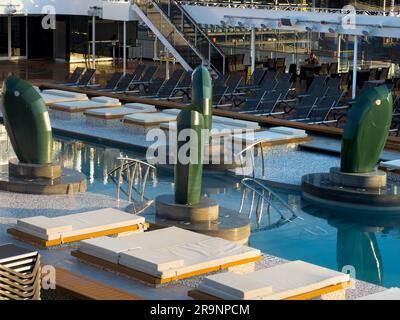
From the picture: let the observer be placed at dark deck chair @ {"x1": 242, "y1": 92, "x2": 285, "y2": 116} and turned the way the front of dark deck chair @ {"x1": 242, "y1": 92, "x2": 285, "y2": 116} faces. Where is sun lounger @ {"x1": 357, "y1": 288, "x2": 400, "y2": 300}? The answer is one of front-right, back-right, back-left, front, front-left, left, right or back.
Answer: front-left

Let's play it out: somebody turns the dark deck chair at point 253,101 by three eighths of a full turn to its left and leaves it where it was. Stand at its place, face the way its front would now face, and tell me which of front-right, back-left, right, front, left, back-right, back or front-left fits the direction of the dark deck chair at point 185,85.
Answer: back-left

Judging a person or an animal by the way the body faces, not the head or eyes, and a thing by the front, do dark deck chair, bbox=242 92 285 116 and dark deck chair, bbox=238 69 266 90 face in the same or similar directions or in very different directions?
same or similar directions

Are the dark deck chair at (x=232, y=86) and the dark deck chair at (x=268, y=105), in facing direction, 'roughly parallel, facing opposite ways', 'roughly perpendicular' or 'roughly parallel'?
roughly parallel

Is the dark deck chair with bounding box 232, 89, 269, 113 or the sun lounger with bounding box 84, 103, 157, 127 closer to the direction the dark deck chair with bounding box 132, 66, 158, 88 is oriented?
the sun lounger

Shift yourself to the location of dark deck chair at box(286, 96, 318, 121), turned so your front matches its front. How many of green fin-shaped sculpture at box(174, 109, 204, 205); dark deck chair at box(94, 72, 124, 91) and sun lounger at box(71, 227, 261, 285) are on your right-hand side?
1

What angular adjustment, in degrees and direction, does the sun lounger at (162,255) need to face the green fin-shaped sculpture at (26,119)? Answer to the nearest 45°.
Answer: approximately 90° to its left

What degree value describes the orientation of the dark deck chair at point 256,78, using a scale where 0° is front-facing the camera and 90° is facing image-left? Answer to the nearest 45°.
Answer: approximately 45°

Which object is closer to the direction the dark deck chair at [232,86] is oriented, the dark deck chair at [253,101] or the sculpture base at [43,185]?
the sculpture base

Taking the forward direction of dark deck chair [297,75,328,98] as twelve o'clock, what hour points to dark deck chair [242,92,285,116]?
dark deck chair [242,92,285,116] is roughly at 1 o'clock from dark deck chair [297,75,328,98].

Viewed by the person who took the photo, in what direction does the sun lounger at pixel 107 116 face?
facing the viewer and to the left of the viewer

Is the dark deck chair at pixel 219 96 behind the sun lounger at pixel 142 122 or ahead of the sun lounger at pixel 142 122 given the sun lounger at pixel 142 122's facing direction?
behind

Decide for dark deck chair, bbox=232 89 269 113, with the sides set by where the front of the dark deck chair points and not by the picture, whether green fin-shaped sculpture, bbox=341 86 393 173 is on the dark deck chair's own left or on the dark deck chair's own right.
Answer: on the dark deck chair's own left

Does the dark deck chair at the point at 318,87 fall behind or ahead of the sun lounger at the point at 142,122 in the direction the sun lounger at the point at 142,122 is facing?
behind

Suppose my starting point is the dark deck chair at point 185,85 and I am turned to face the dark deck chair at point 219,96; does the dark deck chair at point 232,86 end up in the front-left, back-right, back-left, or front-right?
front-left

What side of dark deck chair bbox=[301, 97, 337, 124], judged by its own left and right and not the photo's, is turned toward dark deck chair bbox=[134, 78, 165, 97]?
right

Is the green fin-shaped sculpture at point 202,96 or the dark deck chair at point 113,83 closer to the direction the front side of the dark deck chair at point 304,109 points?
the green fin-shaped sculpture

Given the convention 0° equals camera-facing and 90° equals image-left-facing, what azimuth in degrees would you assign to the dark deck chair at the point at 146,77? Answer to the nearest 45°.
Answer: approximately 45°

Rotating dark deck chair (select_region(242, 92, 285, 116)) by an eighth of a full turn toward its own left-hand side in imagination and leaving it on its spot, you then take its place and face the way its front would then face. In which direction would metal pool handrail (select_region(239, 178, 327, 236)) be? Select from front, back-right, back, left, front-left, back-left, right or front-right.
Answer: front
